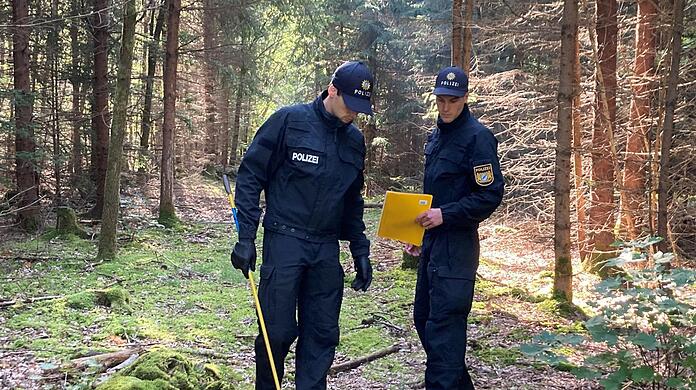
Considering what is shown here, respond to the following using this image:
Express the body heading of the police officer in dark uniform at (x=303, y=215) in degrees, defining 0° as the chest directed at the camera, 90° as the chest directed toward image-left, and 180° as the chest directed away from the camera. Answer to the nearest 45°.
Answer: approximately 315°

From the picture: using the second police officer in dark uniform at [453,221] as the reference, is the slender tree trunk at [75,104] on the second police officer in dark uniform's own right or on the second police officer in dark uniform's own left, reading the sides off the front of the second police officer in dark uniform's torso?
on the second police officer in dark uniform's own right

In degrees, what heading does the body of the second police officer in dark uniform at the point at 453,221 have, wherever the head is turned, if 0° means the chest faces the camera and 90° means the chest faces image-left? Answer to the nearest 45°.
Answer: approximately 45°

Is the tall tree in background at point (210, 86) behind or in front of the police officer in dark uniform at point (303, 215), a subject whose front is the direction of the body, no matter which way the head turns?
behind

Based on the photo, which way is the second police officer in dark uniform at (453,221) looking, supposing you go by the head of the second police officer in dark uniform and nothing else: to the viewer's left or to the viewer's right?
to the viewer's left

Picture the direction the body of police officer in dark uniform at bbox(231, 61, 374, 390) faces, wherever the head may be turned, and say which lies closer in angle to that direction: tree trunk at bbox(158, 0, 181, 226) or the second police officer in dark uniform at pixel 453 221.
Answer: the second police officer in dark uniform

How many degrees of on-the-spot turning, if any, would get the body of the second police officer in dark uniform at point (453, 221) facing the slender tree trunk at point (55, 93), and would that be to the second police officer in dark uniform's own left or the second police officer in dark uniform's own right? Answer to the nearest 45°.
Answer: approximately 90° to the second police officer in dark uniform's own right

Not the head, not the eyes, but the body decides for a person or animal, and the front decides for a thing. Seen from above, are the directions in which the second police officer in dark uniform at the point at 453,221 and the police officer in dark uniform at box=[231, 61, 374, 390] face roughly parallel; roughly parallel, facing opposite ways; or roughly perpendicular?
roughly perpendicular

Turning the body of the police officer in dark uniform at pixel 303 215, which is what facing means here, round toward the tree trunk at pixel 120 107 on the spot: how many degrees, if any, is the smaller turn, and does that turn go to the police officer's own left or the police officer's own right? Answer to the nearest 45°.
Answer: approximately 180°

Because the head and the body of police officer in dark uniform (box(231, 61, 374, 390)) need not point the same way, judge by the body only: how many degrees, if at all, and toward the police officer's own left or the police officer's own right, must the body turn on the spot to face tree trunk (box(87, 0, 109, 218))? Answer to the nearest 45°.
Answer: approximately 180°
